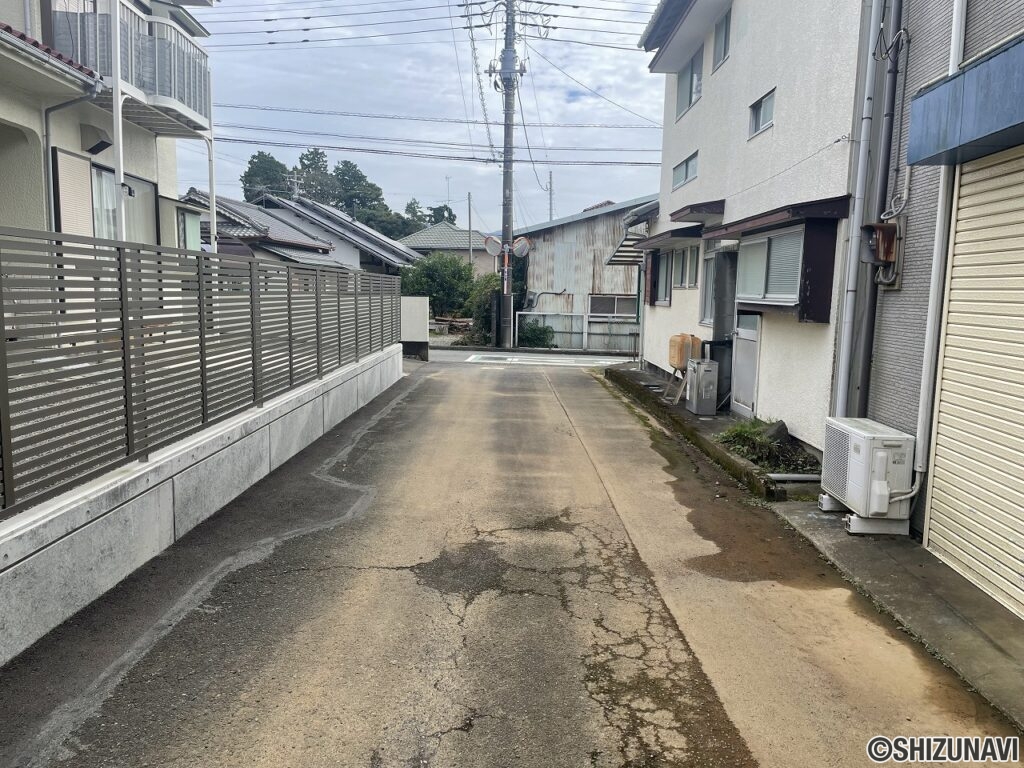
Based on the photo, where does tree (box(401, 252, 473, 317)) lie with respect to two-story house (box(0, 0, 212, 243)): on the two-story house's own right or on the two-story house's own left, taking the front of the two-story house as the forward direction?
on the two-story house's own left

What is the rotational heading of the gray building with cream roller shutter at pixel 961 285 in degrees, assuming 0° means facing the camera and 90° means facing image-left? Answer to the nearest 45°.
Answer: approximately 45°

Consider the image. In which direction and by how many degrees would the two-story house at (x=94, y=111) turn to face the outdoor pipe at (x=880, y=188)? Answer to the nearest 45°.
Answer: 0° — it already faces it

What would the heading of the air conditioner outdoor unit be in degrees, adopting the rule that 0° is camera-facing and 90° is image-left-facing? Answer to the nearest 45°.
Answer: approximately 45°

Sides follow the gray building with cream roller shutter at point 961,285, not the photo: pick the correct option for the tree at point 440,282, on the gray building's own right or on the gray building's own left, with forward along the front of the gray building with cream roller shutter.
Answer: on the gray building's own right

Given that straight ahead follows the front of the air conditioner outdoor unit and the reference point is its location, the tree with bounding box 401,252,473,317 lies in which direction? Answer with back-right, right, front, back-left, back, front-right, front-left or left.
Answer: right

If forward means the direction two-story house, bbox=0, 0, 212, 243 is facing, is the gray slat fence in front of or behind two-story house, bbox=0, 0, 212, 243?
in front

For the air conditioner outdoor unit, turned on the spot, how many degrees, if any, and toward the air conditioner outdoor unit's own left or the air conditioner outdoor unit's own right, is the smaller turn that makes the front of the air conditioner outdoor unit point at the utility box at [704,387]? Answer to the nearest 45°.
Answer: approximately 90° to the air conditioner outdoor unit's own right

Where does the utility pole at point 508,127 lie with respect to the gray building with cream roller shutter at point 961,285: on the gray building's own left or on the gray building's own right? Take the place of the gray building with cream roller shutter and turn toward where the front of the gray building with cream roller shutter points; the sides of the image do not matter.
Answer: on the gray building's own right

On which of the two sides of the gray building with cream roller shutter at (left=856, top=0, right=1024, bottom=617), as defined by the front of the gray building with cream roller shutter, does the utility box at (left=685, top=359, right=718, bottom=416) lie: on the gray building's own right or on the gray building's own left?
on the gray building's own right

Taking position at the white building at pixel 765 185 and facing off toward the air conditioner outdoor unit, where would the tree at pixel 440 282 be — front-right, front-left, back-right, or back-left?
back-right

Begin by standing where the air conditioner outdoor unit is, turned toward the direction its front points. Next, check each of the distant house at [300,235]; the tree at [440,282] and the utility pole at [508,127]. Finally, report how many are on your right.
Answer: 3
